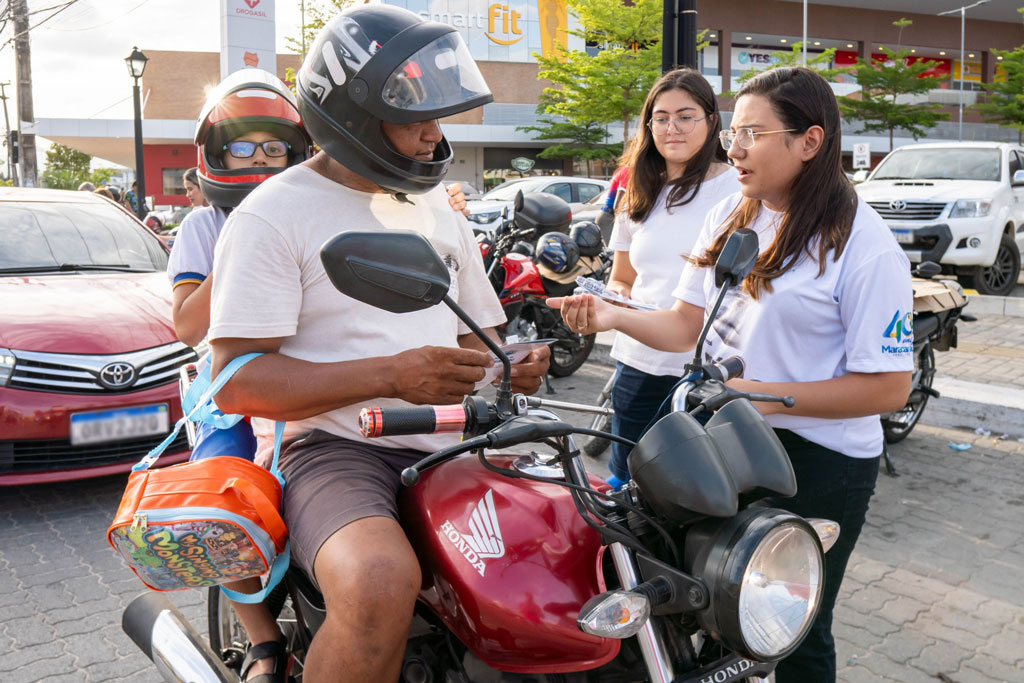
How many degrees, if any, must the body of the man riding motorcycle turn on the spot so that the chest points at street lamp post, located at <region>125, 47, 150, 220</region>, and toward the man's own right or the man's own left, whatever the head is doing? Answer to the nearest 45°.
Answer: approximately 135° to the man's own left

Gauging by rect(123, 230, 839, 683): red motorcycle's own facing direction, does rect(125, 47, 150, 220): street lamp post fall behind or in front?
behind

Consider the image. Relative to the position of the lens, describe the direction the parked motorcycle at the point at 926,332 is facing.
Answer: facing the viewer and to the left of the viewer

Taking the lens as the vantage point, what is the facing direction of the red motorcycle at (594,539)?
facing the viewer and to the right of the viewer

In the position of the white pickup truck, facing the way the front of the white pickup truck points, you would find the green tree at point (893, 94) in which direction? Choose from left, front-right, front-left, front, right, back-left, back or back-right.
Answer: back-right

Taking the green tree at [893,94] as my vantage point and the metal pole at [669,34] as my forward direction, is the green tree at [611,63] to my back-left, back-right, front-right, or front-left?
front-right

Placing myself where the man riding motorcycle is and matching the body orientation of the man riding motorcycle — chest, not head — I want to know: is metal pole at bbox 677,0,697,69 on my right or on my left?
on my left

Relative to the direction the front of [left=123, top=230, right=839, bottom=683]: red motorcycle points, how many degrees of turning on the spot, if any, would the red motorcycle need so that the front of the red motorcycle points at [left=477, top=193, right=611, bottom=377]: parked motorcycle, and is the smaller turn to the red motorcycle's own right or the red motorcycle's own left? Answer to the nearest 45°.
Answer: approximately 135° to the red motorcycle's own left
